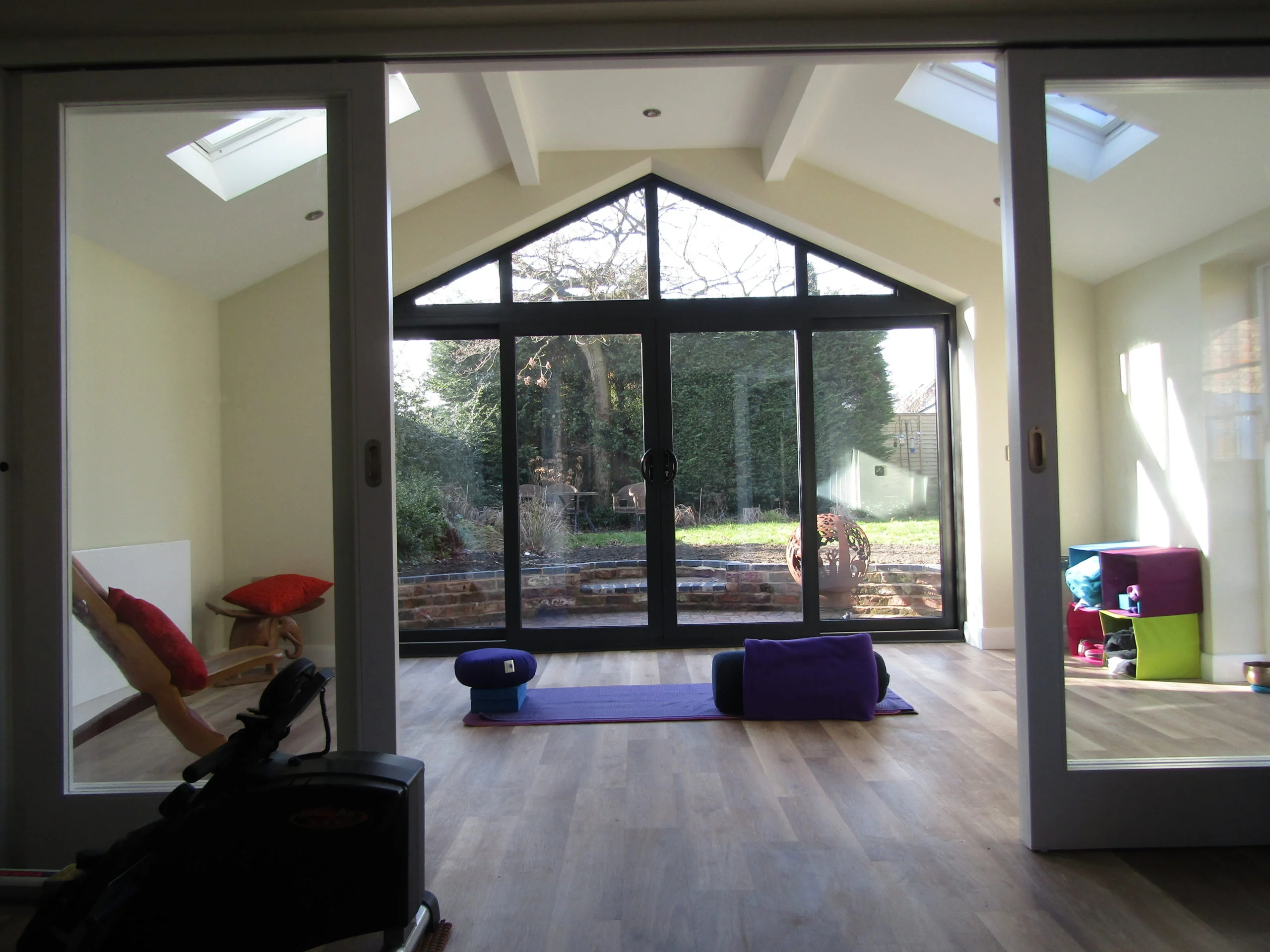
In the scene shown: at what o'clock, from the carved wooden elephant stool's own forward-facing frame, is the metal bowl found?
The metal bowl is roughly at 1 o'clock from the carved wooden elephant stool.

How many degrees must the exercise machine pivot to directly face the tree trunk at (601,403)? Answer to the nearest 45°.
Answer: approximately 45° to its left

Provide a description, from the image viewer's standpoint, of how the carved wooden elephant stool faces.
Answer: facing to the right of the viewer
